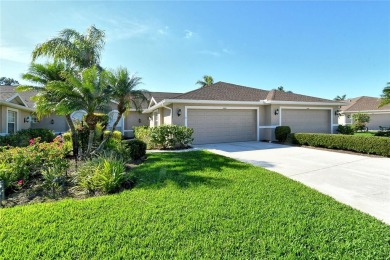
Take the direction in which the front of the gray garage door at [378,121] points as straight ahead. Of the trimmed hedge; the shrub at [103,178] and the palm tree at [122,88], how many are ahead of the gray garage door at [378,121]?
3

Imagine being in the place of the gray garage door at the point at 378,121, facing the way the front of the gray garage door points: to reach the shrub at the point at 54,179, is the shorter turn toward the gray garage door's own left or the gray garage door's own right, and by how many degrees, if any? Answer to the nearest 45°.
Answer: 0° — it already faces it

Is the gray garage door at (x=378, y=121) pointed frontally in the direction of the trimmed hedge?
yes

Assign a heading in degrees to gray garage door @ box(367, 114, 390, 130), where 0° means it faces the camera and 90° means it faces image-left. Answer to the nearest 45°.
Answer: approximately 0°

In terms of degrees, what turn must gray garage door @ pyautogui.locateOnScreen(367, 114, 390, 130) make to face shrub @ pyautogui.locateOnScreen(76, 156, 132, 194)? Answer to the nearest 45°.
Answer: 0° — it already faces it

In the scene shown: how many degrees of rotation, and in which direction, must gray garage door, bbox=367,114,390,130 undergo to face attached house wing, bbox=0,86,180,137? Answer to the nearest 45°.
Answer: approximately 45° to its right
